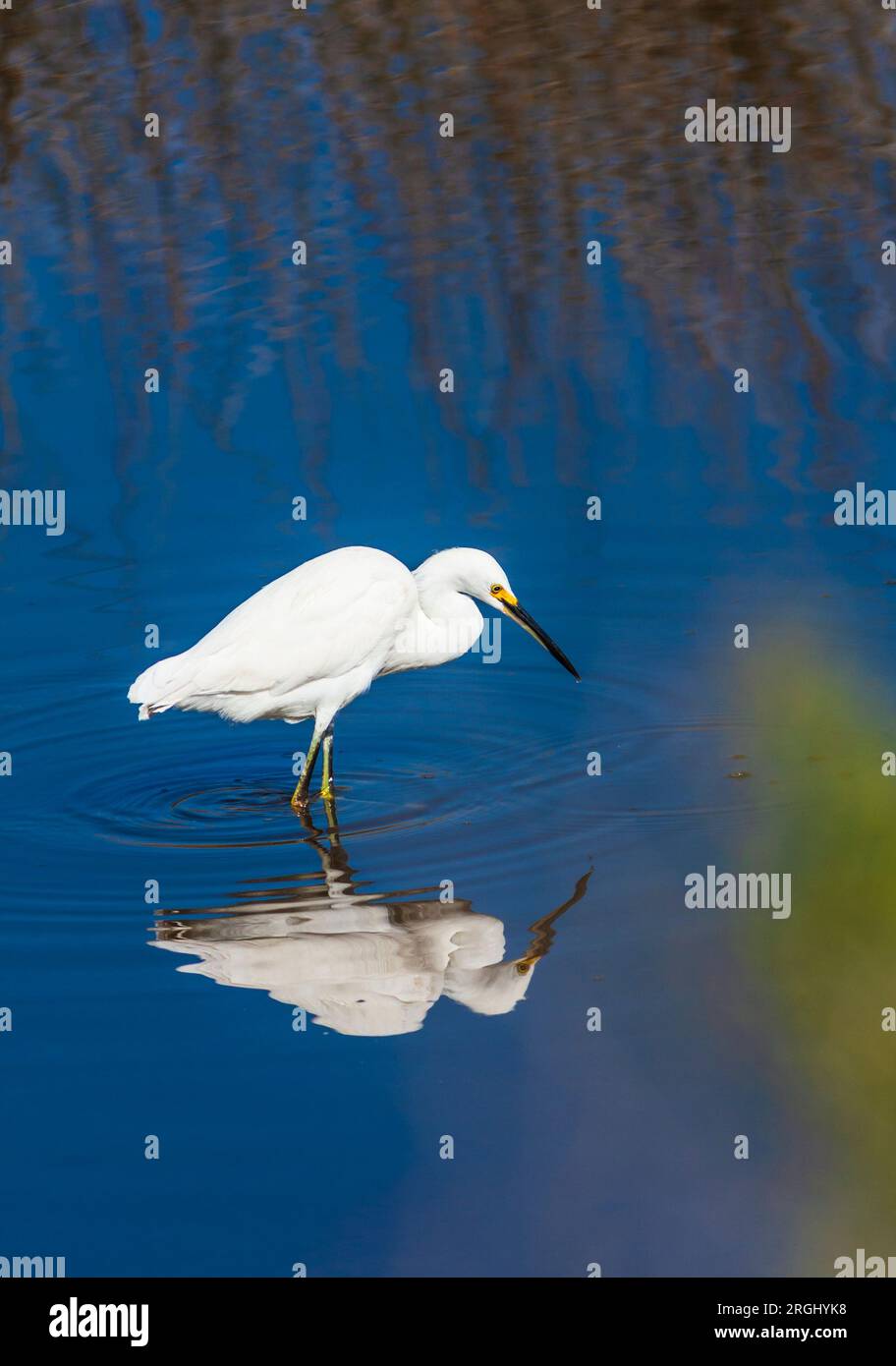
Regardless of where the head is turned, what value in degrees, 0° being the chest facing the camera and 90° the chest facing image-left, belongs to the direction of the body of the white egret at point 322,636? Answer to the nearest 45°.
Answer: approximately 270°
